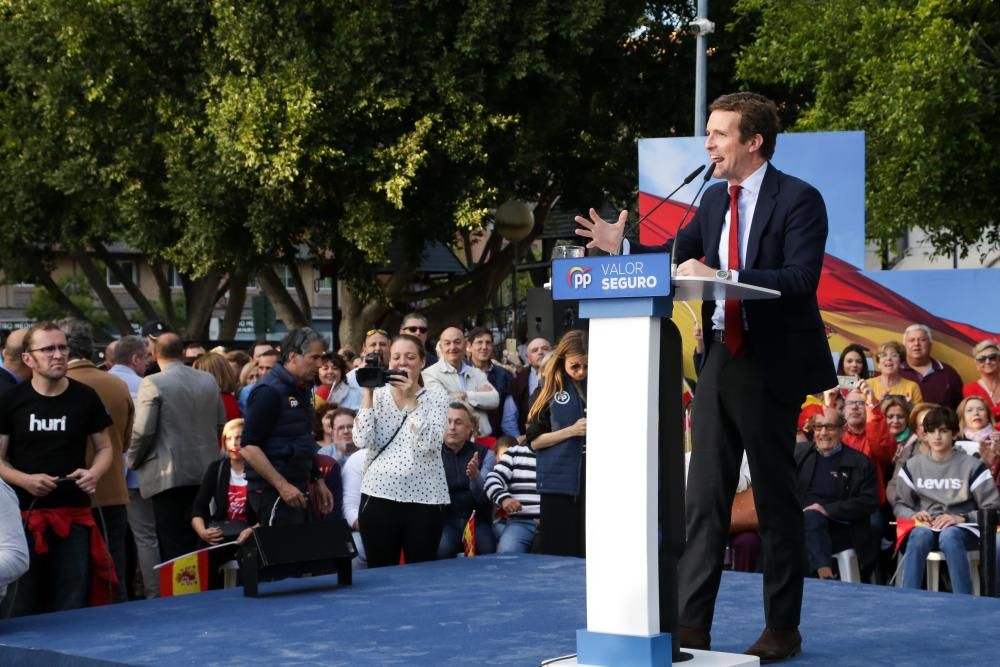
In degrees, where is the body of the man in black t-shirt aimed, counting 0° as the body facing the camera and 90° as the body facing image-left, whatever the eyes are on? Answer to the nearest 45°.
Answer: approximately 0°

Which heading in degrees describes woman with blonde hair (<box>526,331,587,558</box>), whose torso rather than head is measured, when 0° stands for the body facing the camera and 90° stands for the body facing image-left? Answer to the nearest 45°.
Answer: approximately 315°

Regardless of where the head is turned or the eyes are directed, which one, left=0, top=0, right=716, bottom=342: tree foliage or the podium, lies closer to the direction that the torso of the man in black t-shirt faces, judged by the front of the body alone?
the podium

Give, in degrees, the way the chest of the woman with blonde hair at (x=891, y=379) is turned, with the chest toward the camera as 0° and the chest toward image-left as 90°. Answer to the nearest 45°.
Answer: approximately 0°

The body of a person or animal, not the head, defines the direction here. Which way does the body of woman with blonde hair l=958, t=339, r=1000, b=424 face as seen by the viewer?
toward the camera

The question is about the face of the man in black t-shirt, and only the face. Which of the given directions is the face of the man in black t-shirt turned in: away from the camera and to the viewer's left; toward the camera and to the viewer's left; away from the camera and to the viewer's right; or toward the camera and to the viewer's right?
toward the camera and to the viewer's right

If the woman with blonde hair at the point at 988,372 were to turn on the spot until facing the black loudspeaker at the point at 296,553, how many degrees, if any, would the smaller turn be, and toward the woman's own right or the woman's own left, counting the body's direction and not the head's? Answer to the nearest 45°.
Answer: approximately 45° to the woman's own right

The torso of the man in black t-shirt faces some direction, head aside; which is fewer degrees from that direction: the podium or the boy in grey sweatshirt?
the podium

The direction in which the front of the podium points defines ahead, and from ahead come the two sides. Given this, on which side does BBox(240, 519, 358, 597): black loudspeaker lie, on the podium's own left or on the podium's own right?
on the podium's own right

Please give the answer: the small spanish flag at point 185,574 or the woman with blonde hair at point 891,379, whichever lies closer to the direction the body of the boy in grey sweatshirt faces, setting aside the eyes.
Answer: the small spanish flag

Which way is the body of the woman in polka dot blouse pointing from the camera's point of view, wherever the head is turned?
toward the camera

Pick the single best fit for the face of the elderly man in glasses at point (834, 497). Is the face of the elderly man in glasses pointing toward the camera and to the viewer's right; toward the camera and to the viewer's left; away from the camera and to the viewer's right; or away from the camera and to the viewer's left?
toward the camera and to the viewer's left

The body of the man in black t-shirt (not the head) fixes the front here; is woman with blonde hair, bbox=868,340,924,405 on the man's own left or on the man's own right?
on the man's own left

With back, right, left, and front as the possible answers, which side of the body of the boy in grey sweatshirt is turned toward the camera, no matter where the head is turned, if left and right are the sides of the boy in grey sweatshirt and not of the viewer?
front

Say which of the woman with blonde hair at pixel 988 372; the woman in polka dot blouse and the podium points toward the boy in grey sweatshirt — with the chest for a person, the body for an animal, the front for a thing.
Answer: the woman with blonde hair

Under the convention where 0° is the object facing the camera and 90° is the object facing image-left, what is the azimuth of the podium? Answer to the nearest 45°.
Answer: approximately 45°
